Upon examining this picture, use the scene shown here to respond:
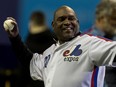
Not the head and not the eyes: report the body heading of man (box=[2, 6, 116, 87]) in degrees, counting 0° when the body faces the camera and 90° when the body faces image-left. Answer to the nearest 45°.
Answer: approximately 45°
